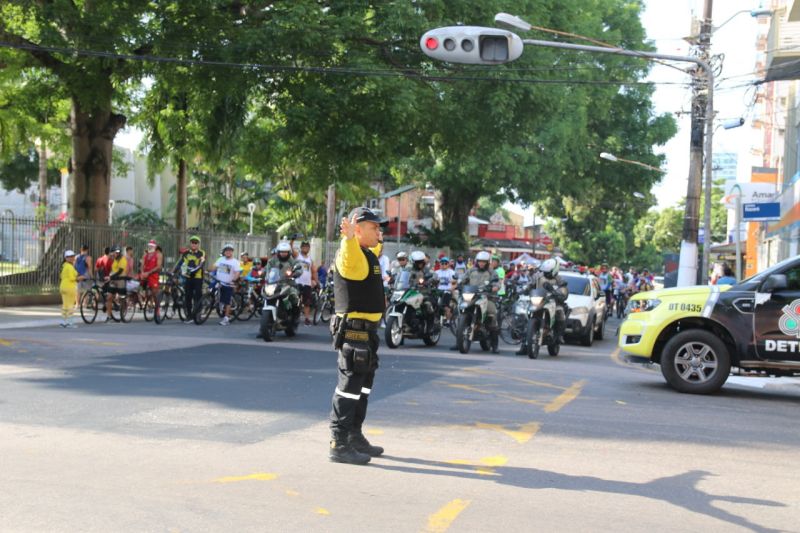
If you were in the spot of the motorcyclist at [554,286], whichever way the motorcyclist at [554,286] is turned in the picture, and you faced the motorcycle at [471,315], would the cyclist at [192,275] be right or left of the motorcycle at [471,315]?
right

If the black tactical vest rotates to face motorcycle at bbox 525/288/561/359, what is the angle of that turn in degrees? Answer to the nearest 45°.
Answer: approximately 90° to its left

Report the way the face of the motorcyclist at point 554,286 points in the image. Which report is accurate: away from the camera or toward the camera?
toward the camera

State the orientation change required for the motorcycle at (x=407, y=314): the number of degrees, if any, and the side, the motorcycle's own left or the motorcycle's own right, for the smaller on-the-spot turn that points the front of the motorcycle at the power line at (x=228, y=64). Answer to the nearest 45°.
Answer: approximately 90° to the motorcycle's own right

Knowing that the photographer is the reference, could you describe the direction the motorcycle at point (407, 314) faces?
facing the viewer and to the left of the viewer

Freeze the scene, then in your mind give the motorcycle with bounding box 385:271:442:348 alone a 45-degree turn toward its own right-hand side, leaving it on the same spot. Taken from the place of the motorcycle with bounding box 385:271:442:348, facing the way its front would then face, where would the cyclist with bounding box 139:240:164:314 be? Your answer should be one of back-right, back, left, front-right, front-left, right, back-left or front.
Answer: front-right

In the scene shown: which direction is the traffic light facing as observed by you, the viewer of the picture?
facing the viewer

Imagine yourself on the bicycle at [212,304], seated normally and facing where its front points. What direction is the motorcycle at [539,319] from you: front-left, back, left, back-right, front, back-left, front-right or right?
left

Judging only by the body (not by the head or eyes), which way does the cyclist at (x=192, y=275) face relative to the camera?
toward the camera
